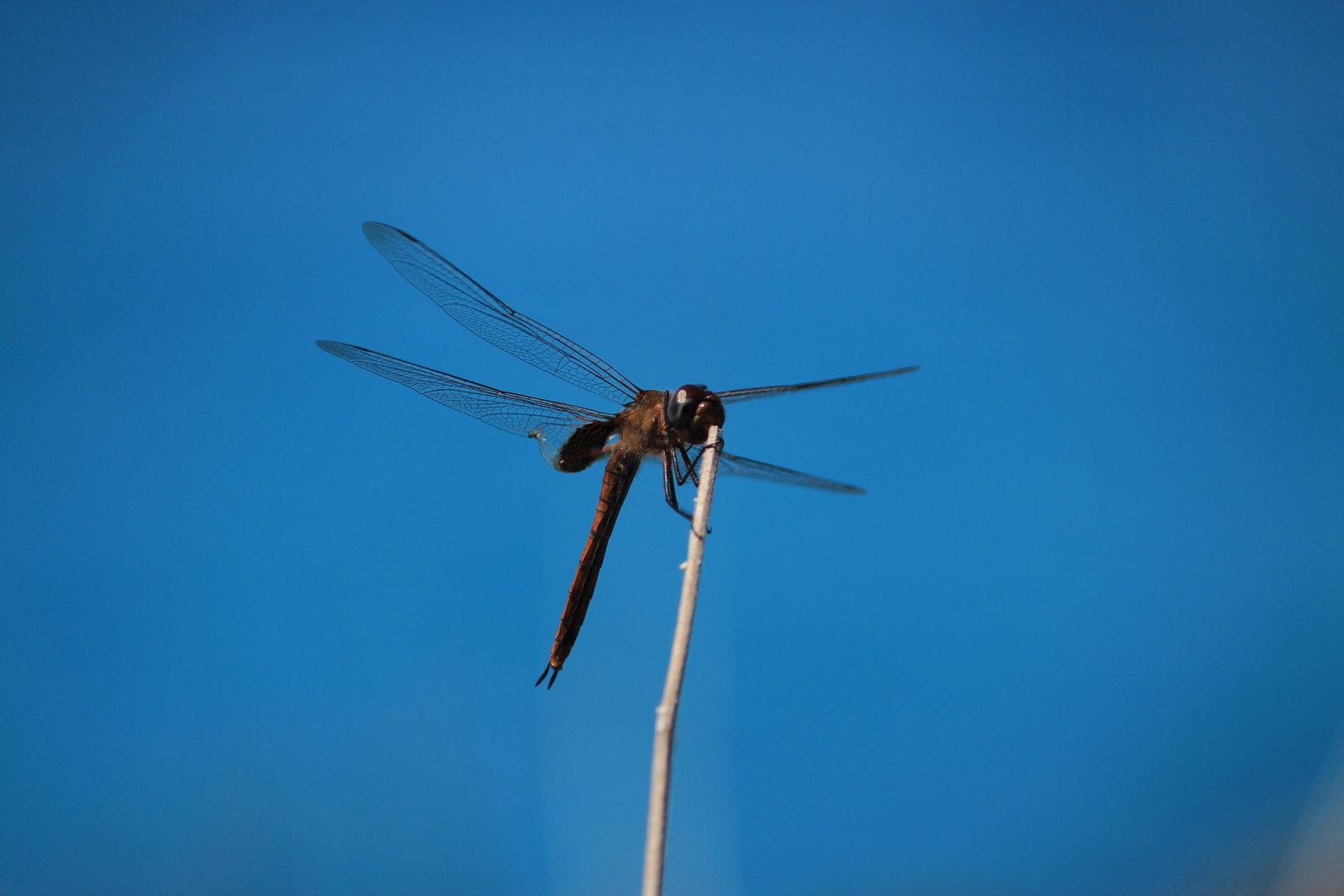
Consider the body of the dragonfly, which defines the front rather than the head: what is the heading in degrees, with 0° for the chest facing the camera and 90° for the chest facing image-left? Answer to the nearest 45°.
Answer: approximately 315°
